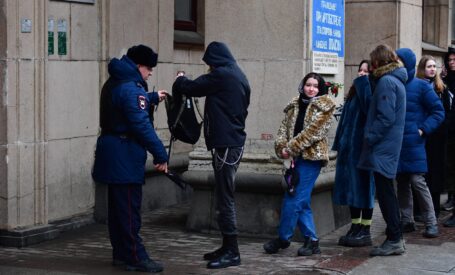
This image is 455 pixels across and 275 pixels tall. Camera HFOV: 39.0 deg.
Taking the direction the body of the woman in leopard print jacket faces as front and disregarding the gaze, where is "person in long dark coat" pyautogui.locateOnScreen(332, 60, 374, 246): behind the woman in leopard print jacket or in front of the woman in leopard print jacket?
behind

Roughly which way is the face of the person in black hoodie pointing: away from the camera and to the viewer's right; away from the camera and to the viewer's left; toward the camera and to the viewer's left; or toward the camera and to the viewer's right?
away from the camera and to the viewer's left

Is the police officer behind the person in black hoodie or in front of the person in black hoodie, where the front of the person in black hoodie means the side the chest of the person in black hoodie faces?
in front

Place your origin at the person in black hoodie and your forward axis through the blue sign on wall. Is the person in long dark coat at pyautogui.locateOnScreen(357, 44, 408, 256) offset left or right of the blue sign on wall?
right

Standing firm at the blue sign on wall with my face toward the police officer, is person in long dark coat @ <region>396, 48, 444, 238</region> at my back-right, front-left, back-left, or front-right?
back-left

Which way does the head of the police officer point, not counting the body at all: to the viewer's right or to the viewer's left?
to the viewer's right

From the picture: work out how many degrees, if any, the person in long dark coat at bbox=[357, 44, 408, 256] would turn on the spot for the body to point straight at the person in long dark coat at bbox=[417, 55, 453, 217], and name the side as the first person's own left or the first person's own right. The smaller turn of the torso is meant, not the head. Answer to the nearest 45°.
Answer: approximately 90° to the first person's own right

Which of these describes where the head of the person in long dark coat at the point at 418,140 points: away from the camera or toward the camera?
away from the camera
